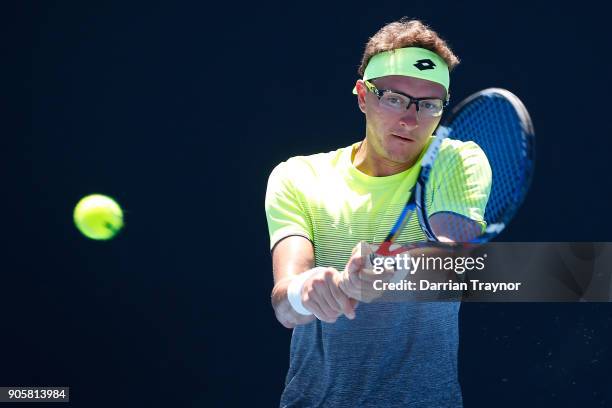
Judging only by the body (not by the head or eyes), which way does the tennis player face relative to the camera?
toward the camera
